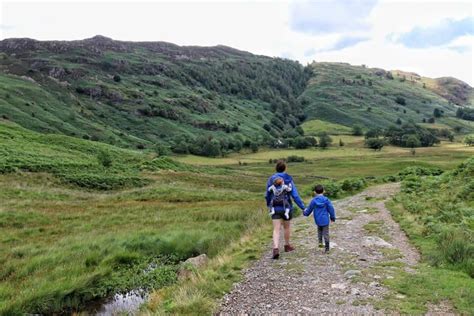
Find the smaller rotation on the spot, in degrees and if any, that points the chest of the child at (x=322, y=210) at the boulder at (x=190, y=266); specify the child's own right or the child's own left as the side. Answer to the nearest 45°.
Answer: approximately 90° to the child's own left

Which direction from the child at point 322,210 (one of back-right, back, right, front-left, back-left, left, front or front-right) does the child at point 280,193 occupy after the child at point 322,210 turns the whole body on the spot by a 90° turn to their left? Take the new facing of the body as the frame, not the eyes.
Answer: front-left

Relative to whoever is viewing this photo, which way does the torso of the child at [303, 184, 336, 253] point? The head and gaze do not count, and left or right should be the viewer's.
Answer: facing away from the viewer
